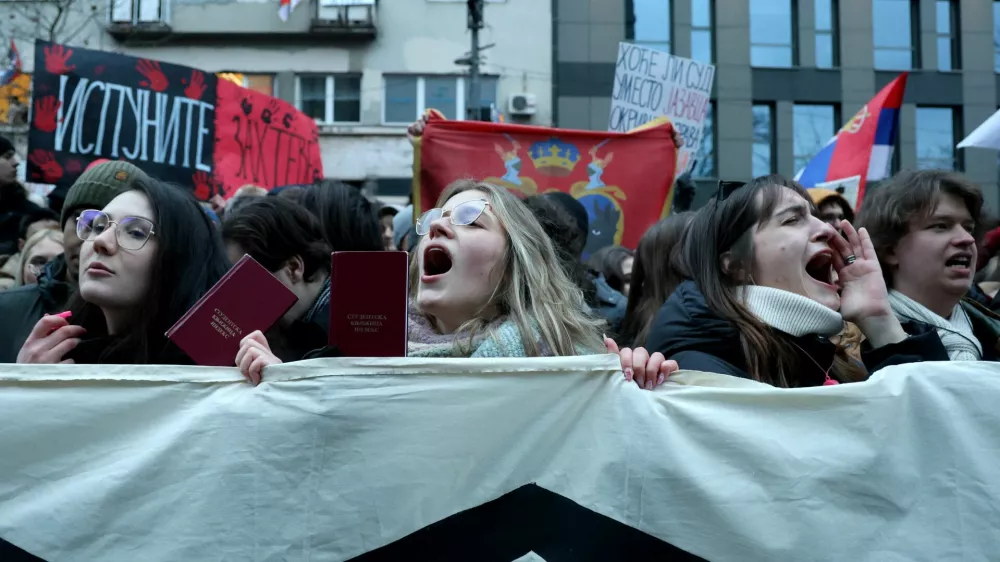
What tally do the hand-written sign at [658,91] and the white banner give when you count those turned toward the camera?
2

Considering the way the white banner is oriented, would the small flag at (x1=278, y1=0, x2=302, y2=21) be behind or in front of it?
behind

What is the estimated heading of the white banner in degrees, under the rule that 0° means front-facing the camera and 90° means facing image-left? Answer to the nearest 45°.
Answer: approximately 0°

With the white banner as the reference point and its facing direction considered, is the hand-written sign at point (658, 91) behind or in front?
behind

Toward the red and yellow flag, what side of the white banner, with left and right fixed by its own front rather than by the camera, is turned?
back
